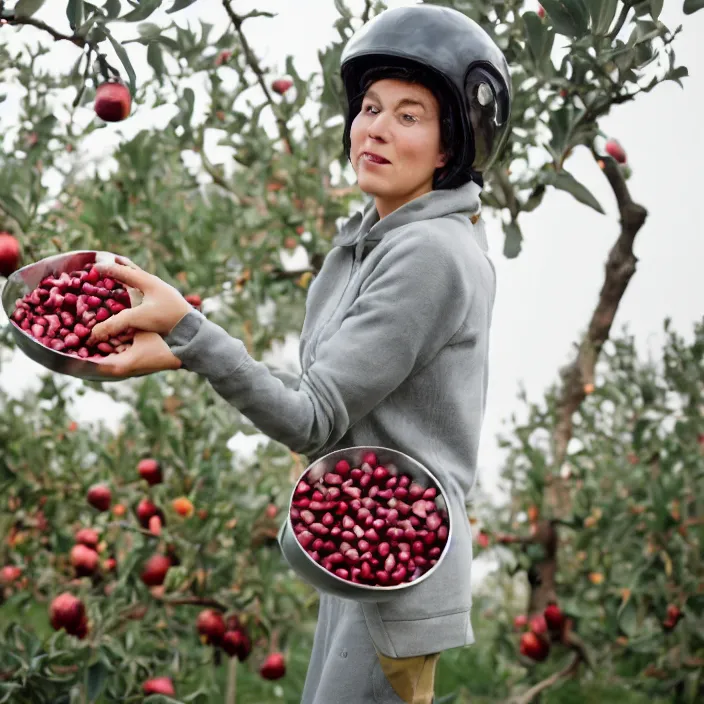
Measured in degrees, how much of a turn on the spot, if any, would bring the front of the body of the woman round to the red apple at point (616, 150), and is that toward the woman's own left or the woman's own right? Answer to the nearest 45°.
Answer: approximately 90° to the woman's own right

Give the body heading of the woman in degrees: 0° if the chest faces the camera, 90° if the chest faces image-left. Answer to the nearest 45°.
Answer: approximately 90°

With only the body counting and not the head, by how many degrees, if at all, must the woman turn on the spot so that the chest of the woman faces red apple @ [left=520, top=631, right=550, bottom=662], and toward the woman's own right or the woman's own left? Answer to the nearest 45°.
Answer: approximately 135° to the woman's own right

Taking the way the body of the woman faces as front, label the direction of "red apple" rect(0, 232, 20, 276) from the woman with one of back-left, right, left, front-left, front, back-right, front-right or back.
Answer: front-right
